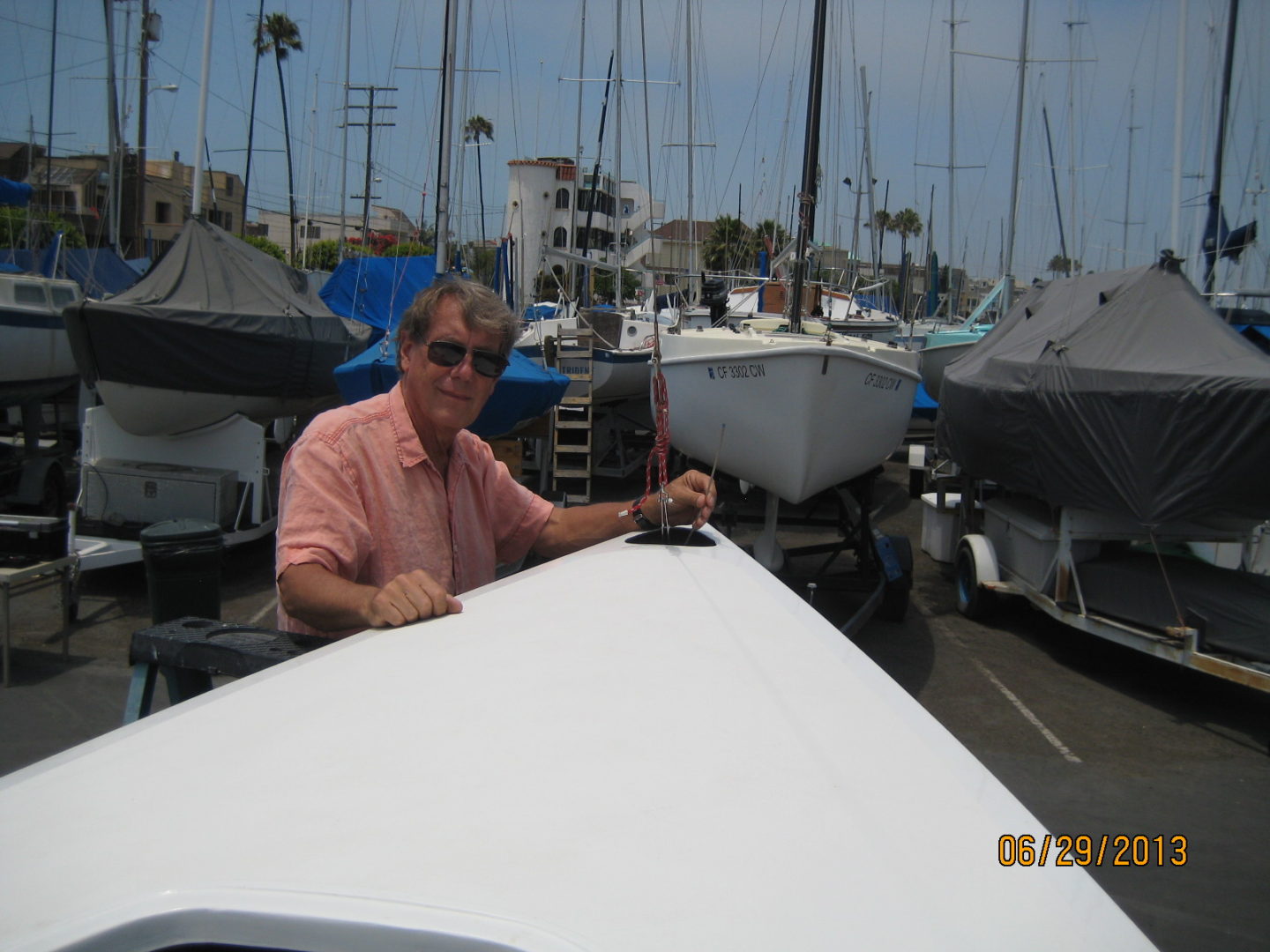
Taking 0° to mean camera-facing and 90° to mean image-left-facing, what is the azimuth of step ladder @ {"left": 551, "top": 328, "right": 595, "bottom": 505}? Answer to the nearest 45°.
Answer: approximately 0°

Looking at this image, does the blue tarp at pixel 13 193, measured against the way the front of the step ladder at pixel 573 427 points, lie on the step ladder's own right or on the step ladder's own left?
on the step ladder's own right
